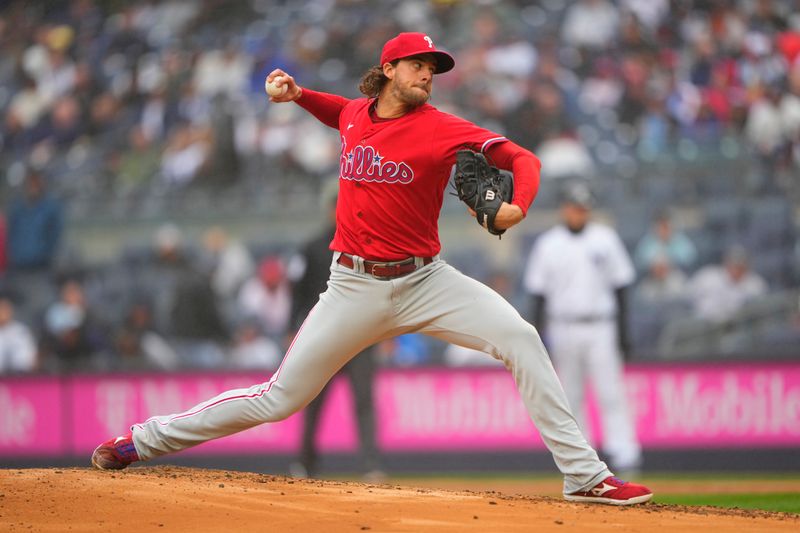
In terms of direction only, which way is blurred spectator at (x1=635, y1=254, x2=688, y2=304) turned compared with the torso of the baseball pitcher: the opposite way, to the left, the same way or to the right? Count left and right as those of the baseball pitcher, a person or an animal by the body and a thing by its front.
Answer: the same way

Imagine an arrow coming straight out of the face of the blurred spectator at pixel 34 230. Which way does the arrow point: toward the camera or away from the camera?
toward the camera

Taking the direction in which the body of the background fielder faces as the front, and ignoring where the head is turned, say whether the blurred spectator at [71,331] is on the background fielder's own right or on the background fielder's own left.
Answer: on the background fielder's own right

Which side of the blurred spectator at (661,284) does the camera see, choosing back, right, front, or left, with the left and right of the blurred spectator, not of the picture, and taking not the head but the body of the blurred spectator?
front

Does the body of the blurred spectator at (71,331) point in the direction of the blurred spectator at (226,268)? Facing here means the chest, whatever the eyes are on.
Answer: no

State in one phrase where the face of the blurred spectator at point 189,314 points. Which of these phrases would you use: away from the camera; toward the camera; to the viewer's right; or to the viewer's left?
toward the camera

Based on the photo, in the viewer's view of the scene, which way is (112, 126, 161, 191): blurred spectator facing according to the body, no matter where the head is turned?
toward the camera

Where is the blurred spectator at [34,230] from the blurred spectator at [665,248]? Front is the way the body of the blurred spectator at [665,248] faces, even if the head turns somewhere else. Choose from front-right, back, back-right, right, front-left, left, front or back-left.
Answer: right

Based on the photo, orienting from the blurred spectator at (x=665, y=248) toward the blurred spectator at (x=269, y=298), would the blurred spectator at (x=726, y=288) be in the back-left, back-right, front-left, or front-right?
back-left

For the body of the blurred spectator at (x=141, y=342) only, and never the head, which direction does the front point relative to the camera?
toward the camera

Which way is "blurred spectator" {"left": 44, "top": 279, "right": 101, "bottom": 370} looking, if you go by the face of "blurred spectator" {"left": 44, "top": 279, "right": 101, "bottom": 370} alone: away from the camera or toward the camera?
toward the camera

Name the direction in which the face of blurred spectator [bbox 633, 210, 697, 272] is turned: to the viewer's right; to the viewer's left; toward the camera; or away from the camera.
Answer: toward the camera

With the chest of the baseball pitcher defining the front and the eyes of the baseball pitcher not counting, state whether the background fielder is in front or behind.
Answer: behind

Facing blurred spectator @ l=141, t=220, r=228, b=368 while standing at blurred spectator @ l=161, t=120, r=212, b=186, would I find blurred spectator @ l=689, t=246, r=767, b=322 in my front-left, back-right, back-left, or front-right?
front-left

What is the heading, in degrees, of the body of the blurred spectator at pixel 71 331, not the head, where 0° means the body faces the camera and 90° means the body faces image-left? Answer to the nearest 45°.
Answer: approximately 0°

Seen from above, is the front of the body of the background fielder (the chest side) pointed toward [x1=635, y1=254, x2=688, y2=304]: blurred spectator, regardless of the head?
no
